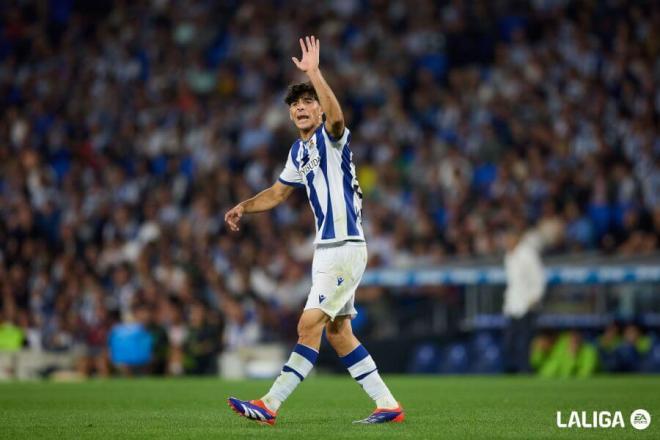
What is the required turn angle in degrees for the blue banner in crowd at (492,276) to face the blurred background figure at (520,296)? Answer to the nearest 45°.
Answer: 0° — it already faces them

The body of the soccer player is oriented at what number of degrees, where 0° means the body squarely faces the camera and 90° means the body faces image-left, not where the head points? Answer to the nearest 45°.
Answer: approximately 45°

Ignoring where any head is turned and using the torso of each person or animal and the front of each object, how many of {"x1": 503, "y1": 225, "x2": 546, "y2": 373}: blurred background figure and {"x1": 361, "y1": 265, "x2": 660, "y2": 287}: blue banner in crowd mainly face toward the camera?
1

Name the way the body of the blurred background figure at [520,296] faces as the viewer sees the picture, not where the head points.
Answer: to the viewer's left

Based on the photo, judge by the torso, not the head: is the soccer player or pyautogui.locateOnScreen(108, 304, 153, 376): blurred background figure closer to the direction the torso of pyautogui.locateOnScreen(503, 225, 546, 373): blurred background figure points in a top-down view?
the blurred background figure

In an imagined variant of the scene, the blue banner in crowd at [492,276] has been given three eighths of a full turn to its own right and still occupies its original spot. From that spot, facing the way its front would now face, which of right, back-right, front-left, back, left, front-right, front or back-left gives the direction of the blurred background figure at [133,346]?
front-left

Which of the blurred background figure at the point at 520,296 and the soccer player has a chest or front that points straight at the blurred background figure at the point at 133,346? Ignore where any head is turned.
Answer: the blurred background figure at the point at 520,296

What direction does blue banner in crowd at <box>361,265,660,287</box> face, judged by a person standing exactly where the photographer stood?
facing the viewer

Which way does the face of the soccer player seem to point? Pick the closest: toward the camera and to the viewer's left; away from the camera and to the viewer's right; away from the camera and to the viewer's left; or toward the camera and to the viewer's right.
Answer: toward the camera and to the viewer's left

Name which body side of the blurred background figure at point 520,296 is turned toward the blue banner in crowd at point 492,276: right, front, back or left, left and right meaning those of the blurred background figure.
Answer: right

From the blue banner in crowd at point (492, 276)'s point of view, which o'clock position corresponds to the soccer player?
The soccer player is roughly at 12 o'clock from the blue banner in crowd.

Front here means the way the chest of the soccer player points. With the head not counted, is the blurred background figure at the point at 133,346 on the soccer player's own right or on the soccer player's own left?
on the soccer player's own right
